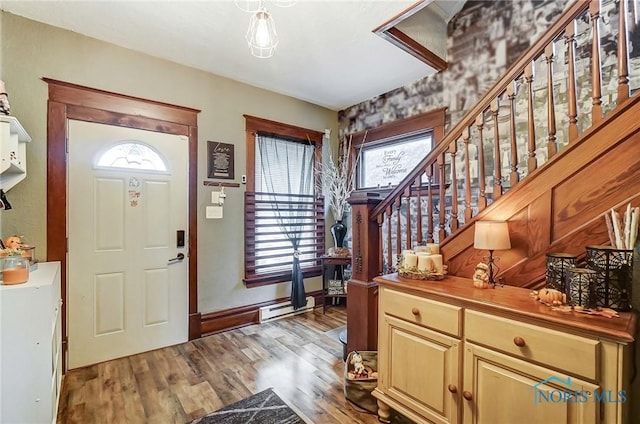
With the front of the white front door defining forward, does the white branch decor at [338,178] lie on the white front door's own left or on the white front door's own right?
on the white front door's own left

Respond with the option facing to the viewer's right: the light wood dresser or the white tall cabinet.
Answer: the white tall cabinet

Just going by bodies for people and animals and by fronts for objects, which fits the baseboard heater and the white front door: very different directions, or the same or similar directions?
same or similar directions

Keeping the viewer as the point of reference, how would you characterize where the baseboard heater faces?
facing the viewer and to the right of the viewer

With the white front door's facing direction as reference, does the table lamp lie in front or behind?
in front

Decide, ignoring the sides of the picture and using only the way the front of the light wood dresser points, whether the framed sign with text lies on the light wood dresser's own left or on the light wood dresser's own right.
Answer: on the light wood dresser's own right

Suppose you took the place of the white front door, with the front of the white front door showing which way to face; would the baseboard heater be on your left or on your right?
on your left

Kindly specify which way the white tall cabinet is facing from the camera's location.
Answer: facing to the right of the viewer

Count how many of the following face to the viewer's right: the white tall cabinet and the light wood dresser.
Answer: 1

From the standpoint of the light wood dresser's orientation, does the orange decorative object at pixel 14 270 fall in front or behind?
in front

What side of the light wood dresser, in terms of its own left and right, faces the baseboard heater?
right
